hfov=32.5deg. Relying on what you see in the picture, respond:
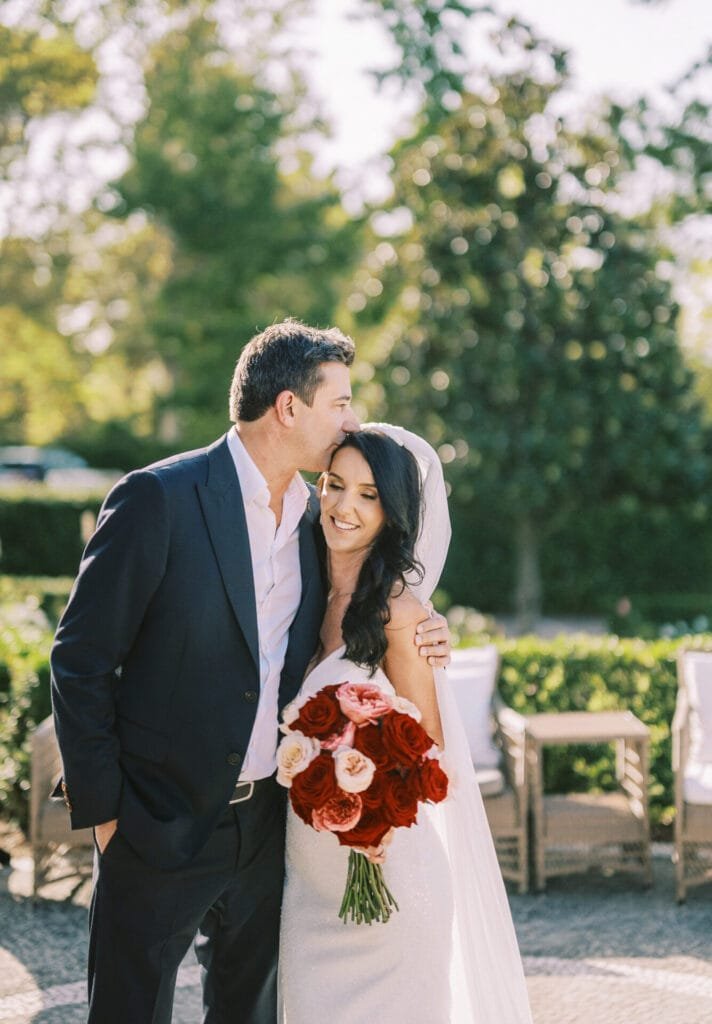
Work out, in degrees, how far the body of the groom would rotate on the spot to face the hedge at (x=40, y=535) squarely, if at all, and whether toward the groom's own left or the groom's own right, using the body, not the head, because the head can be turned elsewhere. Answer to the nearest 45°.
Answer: approximately 135° to the groom's own left

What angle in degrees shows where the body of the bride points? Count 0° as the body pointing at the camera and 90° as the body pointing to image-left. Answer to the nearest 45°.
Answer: approximately 45°

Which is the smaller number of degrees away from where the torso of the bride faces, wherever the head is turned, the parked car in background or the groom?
the groom

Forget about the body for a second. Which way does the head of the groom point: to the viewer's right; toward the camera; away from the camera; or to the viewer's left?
to the viewer's right

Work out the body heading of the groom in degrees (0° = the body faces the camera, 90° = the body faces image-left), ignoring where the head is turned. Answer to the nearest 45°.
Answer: approximately 315°
